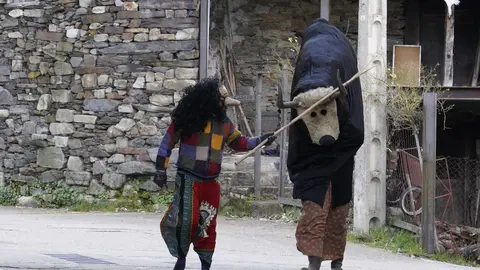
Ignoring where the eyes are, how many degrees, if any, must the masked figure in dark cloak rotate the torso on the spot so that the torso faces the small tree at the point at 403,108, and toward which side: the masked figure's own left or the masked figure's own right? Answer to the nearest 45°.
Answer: approximately 180°

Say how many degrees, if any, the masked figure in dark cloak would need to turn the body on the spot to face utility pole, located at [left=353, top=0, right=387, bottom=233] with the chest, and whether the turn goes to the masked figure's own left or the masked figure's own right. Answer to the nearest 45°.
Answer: approximately 180°

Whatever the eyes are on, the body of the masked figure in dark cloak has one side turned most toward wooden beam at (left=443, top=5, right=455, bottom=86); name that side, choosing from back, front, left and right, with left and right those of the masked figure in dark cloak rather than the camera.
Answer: back

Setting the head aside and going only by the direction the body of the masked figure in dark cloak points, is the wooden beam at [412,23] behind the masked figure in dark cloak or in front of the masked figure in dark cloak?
behind
